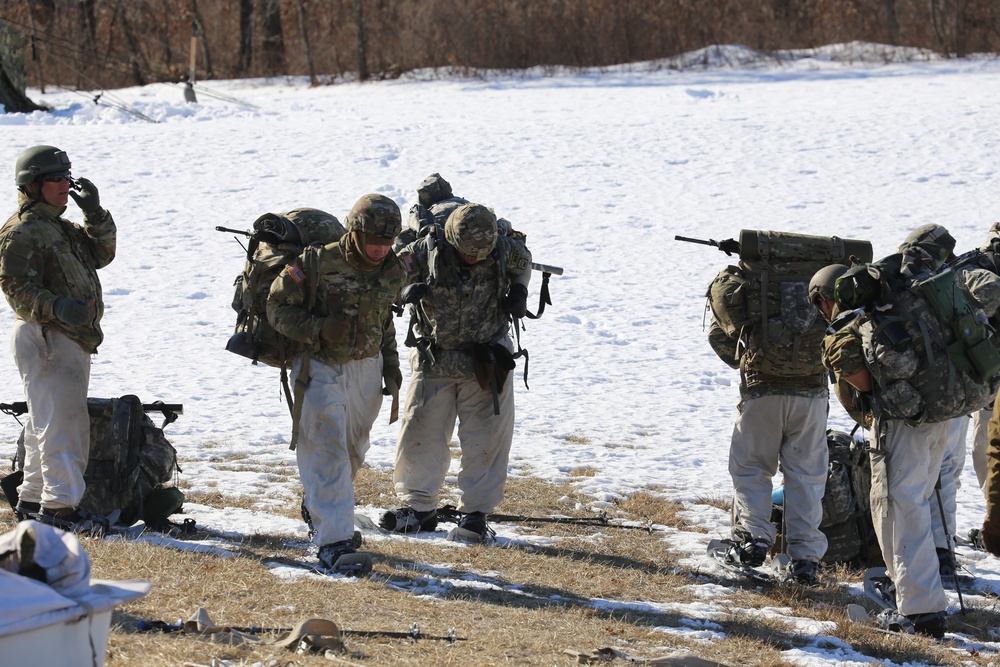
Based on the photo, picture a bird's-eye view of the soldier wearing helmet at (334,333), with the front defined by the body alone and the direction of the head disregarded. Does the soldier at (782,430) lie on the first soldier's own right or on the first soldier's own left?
on the first soldier's own left

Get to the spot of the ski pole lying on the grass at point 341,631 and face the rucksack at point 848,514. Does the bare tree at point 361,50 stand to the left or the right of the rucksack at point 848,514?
left

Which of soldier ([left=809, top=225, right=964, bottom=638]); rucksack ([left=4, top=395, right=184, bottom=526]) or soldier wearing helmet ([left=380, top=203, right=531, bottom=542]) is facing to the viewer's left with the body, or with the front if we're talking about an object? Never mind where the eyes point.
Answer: the soldier

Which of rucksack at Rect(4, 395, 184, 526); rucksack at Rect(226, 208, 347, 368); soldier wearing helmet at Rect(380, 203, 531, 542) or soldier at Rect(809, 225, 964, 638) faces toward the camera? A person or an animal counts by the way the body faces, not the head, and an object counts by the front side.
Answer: the soldier wearing helmet

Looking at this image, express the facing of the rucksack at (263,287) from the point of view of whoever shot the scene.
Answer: facing away from the viewer and to the left of the viewer

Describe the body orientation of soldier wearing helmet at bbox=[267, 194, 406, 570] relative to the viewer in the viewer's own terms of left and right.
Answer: facing the viewer and to the right of the viewer

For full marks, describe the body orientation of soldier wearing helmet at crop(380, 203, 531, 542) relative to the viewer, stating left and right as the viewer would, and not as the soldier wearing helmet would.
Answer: facing the viewer

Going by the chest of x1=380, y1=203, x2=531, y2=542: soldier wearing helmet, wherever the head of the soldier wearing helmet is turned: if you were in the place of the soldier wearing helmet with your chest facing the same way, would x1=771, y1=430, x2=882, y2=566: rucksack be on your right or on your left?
on your left

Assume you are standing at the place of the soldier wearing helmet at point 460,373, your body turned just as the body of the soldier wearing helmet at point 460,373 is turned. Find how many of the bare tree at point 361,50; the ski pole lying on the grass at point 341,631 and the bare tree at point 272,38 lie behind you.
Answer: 2

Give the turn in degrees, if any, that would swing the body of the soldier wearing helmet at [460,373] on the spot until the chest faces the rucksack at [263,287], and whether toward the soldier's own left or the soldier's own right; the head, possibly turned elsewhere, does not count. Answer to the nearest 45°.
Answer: approximately 45° to the soldier's own right

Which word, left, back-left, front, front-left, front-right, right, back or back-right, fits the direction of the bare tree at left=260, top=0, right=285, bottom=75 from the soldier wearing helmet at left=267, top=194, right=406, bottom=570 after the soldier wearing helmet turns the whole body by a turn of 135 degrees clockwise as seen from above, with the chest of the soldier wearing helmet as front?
right
